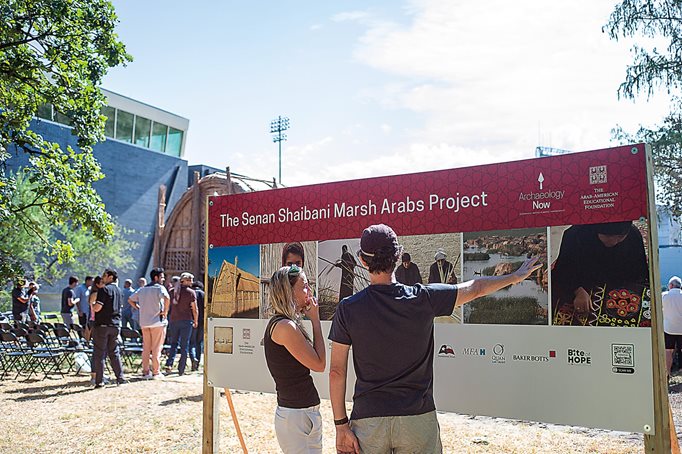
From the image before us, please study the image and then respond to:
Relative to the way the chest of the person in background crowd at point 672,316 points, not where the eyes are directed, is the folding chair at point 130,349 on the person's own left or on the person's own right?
on the person's own left

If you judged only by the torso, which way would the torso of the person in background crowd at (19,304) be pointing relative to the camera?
to the viewer's right

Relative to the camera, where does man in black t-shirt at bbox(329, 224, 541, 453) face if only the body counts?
away from the camera

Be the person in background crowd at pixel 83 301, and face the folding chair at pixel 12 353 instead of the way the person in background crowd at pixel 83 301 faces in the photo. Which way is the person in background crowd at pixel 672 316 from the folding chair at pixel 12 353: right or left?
left

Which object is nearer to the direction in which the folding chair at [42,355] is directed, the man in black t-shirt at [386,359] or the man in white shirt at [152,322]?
the man in white shirt
